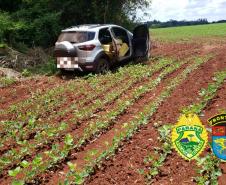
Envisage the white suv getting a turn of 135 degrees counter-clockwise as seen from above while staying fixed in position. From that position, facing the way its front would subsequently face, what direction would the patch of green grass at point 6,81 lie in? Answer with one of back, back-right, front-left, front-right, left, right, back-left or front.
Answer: front

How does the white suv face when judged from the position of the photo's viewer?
facing away from the viewer and to the right of the viewer
